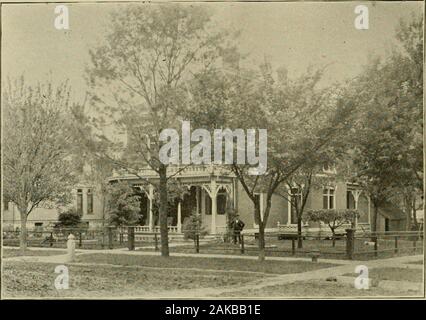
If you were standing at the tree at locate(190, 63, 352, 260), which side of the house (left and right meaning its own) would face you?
front

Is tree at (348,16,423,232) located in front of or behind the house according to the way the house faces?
in front

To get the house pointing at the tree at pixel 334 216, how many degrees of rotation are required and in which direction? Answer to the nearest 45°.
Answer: approximately 45° to its left

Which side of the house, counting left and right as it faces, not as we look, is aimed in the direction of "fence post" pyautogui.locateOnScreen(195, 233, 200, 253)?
front

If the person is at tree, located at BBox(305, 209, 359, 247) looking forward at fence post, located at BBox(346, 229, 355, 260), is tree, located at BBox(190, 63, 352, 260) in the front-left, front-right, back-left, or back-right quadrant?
front-right

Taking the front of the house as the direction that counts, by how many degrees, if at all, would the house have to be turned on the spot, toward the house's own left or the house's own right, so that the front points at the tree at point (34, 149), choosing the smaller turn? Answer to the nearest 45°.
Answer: approximately 45° to the house's own right

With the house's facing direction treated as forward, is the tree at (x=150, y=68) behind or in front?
in front
